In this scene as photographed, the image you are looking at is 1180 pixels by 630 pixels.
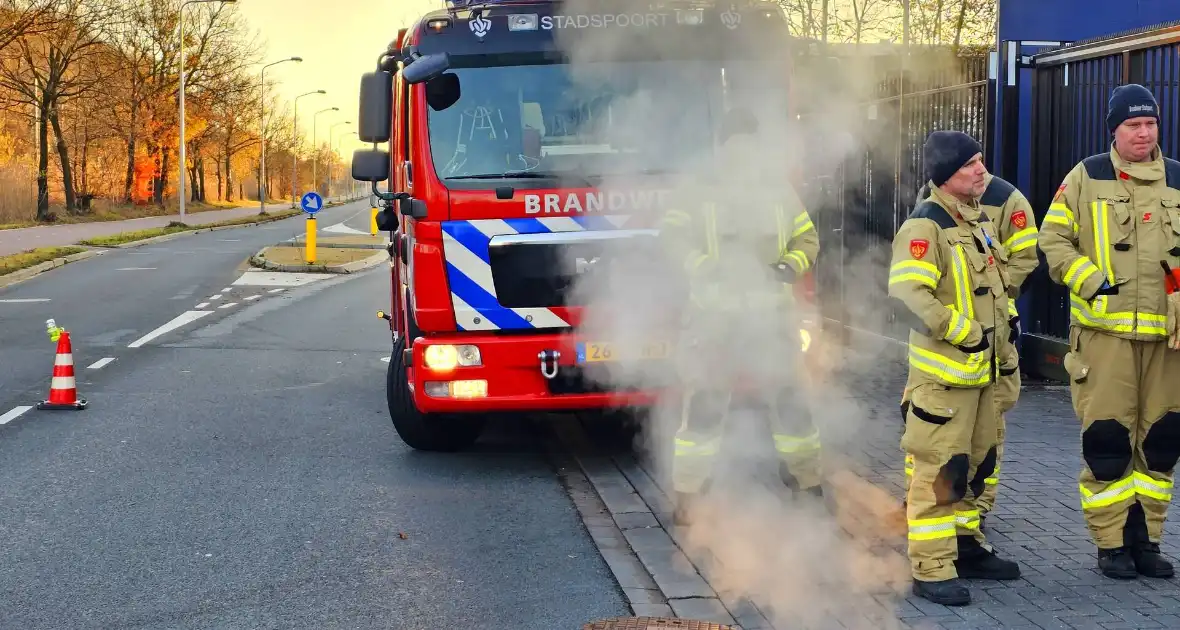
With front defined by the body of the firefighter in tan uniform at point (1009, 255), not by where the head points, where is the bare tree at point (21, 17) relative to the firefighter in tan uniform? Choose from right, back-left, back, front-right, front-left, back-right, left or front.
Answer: right

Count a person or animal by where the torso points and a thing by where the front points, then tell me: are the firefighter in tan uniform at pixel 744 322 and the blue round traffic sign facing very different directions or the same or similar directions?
same or similar directions

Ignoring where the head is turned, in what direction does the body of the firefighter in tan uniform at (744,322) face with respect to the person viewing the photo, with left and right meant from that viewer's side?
facing the viewer

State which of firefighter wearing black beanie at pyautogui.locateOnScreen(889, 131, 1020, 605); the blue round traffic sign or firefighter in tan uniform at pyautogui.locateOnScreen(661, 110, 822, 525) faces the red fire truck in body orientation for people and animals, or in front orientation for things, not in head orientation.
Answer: the blue round traffic sign

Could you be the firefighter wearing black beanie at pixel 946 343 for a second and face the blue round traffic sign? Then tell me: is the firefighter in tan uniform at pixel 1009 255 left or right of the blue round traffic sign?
right

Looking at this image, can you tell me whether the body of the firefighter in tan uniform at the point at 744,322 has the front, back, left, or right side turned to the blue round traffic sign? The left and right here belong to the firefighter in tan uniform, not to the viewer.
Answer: back

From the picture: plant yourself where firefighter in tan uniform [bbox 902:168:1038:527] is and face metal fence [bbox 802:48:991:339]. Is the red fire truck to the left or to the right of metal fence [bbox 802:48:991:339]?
left

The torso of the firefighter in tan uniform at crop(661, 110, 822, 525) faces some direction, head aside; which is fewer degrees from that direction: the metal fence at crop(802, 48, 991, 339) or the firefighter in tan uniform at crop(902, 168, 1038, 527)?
the firefighter in tan uniform

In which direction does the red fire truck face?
toward the camera

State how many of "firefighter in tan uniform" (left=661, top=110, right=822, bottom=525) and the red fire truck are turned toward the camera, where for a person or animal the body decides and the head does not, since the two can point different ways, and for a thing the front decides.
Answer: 2

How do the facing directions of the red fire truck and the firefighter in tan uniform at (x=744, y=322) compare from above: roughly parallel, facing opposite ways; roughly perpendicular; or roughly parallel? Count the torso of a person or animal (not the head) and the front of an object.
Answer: roughly parallel
